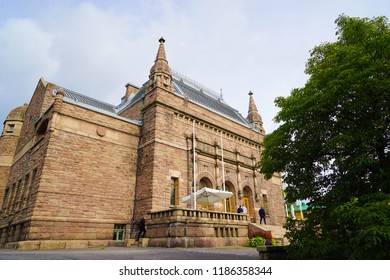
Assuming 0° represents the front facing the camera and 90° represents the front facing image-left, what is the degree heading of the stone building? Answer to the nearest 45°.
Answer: approximately 315°

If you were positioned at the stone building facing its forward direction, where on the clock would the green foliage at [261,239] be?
The green foliage is roughly at 11 o'clock from the stone building.
